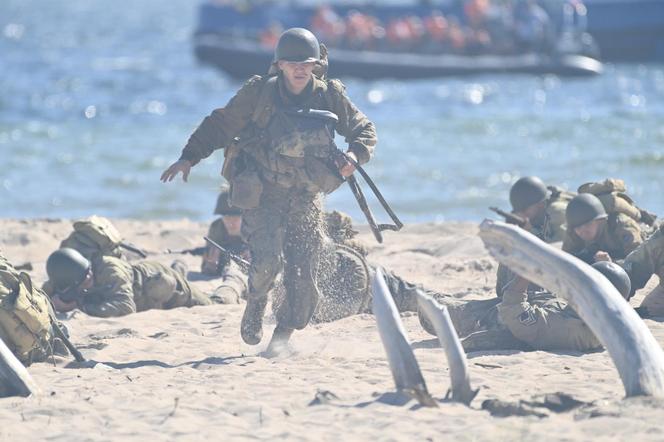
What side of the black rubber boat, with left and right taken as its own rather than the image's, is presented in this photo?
left

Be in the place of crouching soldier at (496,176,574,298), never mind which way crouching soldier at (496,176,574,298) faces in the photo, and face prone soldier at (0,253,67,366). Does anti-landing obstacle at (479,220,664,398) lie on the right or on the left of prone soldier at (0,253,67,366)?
left

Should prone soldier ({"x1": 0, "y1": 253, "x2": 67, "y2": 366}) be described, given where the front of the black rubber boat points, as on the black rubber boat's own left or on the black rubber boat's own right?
on the black rubber boat's own left

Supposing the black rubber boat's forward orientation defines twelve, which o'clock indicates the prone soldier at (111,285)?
The prone soldier is roughly at 9 o'clock from the black rubber boat.

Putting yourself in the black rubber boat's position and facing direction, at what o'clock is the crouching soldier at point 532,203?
The crouching soldier is roughly at 9 o'clock from the black rubber boat.

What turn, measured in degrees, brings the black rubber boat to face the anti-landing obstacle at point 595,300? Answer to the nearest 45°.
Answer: approximately 90° to its left

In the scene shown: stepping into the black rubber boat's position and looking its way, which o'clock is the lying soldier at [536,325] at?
The lying soldier is roughly at 9 o'clock from the black rubber boat.

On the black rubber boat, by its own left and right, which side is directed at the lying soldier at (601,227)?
left
